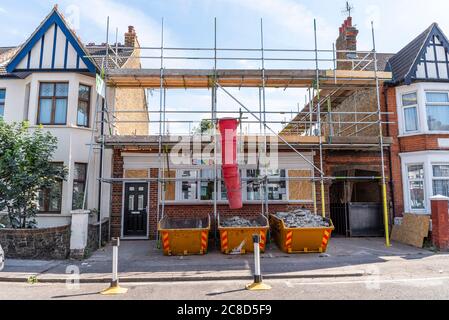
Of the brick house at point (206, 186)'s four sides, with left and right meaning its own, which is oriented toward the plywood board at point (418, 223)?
left

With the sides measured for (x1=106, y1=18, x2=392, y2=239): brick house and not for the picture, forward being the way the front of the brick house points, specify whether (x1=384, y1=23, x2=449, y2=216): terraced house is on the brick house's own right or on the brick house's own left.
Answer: on the brick house's own left

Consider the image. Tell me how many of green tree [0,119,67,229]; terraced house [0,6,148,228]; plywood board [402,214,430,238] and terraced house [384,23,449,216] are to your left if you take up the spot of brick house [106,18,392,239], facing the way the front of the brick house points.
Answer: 2

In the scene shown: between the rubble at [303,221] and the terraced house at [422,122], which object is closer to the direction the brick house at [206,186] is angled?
the rubble

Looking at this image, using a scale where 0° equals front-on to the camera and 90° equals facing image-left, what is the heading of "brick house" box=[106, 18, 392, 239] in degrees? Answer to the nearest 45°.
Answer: approximately 0°

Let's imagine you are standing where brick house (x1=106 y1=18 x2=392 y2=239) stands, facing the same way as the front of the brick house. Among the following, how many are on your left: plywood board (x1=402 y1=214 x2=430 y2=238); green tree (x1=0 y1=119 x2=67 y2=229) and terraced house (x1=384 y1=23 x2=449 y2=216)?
2

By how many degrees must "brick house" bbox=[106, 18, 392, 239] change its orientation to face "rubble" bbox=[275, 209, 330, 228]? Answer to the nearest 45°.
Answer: approximately 45° to its left

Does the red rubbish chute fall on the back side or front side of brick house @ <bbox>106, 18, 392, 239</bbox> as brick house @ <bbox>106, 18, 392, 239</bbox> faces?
on the front side

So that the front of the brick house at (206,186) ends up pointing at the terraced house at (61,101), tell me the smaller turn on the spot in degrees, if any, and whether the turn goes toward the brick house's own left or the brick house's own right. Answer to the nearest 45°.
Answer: approximately 90° to the brick house's own right

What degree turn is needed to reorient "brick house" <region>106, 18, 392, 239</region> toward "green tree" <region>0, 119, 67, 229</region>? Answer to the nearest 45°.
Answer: approximately 45° to its right

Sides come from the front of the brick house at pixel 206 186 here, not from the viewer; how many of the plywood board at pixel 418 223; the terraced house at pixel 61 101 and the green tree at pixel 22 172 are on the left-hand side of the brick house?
1

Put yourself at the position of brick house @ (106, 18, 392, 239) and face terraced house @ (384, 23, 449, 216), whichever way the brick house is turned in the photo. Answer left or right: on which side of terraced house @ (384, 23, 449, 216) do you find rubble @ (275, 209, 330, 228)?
right

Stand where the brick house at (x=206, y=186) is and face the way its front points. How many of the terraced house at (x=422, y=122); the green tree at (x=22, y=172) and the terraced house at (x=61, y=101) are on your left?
1
